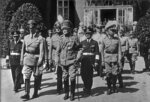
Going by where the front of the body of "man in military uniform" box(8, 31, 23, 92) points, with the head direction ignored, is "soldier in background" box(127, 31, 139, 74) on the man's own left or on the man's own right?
on the man's own left

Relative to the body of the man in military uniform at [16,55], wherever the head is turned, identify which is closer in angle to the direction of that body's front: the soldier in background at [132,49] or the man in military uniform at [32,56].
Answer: the man in military uniform

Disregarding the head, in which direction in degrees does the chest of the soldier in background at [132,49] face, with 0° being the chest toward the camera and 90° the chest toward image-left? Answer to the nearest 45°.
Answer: approximately 0°

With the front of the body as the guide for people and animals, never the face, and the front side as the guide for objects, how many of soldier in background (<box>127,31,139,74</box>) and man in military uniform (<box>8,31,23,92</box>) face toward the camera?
2

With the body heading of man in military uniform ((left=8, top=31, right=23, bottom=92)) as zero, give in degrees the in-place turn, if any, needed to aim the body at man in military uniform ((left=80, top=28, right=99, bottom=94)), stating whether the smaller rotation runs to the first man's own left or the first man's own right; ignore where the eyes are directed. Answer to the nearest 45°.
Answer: approximately 90° to the first man's own left
